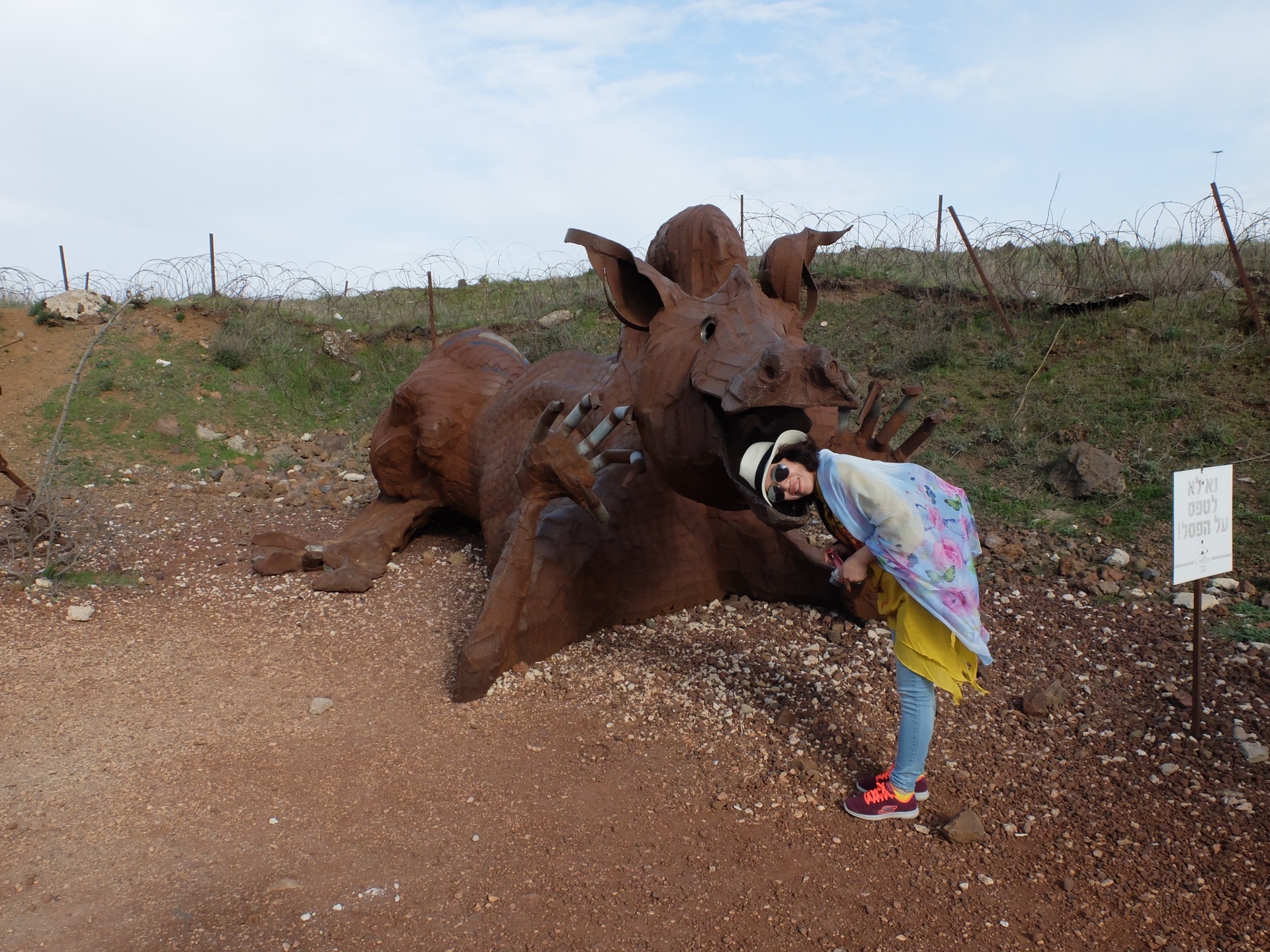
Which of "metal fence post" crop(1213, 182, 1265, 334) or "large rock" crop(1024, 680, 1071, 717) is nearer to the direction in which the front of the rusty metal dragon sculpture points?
the large rock

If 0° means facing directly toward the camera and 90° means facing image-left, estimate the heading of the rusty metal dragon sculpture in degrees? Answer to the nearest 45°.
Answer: approximately 315°

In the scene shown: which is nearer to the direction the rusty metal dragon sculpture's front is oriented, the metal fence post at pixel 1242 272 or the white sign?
the white sign

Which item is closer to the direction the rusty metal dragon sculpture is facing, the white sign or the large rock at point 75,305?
the white sign

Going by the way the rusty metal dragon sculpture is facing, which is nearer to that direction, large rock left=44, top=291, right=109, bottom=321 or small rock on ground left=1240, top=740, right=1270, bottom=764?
the small rock on ground

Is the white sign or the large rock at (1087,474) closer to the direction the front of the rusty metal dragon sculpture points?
the white sign

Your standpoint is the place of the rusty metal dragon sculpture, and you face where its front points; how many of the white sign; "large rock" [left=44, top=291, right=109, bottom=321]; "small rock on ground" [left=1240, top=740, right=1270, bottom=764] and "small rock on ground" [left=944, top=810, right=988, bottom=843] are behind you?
1

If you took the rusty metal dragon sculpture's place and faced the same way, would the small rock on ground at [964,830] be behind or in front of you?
in front

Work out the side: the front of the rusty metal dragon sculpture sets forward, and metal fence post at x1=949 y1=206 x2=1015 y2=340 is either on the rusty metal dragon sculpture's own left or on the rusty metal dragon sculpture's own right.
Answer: on the rusty metal dragon sculpture's own left

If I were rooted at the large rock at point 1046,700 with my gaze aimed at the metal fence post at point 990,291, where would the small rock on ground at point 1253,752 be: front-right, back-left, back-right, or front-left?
back-right

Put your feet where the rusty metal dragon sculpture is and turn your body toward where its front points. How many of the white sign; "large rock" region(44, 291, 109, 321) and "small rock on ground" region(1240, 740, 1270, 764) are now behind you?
1

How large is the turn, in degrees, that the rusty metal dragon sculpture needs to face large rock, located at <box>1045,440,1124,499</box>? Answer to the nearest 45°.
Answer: approximately 90° to its left

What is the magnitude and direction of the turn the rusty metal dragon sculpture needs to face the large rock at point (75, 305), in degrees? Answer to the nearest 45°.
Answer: approximately 180°

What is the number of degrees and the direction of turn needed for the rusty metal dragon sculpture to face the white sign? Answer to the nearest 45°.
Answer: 0° — it already faces it

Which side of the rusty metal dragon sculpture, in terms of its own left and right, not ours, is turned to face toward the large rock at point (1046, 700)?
front

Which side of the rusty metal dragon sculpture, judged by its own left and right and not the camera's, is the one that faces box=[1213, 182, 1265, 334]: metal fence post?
left
